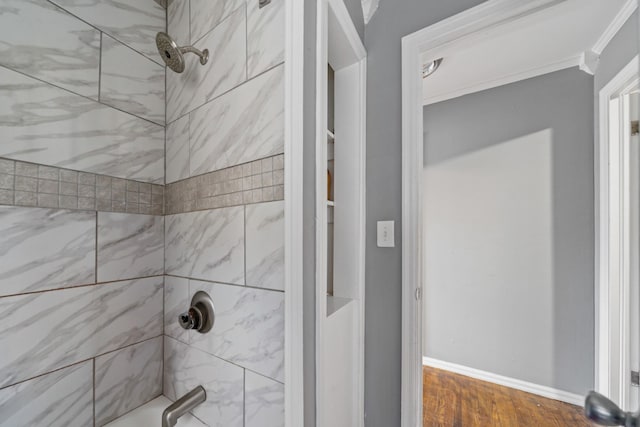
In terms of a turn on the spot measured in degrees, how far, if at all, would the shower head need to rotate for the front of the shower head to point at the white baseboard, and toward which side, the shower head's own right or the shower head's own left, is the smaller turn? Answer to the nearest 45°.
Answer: approximately 135° to the shower head's own left

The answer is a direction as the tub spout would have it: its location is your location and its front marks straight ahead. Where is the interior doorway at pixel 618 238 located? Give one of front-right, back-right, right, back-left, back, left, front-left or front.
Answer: back-left

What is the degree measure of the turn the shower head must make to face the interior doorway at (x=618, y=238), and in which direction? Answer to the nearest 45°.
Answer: approximately 135° to its left

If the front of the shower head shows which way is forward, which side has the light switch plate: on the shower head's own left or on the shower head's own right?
on the shower head's own left

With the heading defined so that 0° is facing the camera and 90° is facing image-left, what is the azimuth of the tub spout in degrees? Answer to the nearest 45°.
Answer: approximately 45°

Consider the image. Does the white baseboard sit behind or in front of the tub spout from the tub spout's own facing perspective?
behind

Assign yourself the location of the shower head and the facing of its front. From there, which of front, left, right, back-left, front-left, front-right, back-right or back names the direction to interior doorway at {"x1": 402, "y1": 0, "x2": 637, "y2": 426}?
back-left

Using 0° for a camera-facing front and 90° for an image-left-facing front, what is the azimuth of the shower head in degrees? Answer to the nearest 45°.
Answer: approximately 45°

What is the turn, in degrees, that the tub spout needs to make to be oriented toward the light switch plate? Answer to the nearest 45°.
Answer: approximately 135° to its left
